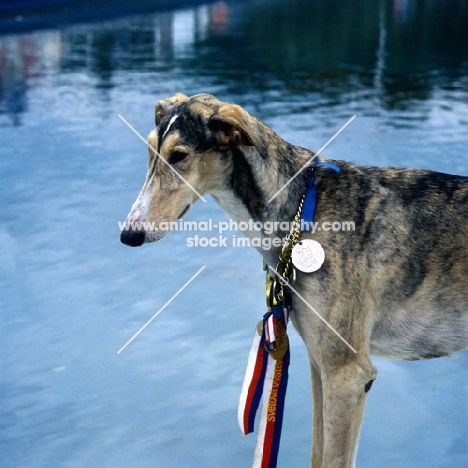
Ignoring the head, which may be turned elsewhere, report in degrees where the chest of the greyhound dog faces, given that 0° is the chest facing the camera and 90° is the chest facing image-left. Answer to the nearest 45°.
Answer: approximately 90°
